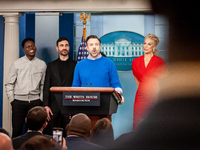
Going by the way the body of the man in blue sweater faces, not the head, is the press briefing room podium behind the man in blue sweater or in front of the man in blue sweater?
in front

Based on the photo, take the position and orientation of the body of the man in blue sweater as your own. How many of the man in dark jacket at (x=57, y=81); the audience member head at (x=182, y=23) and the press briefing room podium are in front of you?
2

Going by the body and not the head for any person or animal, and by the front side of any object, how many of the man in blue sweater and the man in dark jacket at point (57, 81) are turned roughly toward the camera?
2

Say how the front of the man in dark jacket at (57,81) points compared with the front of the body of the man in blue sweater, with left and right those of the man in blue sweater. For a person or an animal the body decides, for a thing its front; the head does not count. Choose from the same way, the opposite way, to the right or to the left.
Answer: the same way

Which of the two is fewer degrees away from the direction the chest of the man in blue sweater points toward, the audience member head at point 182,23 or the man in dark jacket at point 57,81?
the audience member head

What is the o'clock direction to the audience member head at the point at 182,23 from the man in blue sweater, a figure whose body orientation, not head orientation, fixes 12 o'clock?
The audience member head is roughly at 12 o'clock from the man in blue sweater.

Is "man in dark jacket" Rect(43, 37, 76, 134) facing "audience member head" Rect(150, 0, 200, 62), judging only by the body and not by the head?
yes

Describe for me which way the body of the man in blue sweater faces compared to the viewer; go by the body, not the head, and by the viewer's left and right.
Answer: facing the viewer

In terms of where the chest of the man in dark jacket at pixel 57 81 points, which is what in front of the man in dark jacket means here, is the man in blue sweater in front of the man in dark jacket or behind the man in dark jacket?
in front

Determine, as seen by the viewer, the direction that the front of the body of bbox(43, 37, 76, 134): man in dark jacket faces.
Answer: toward the camera
